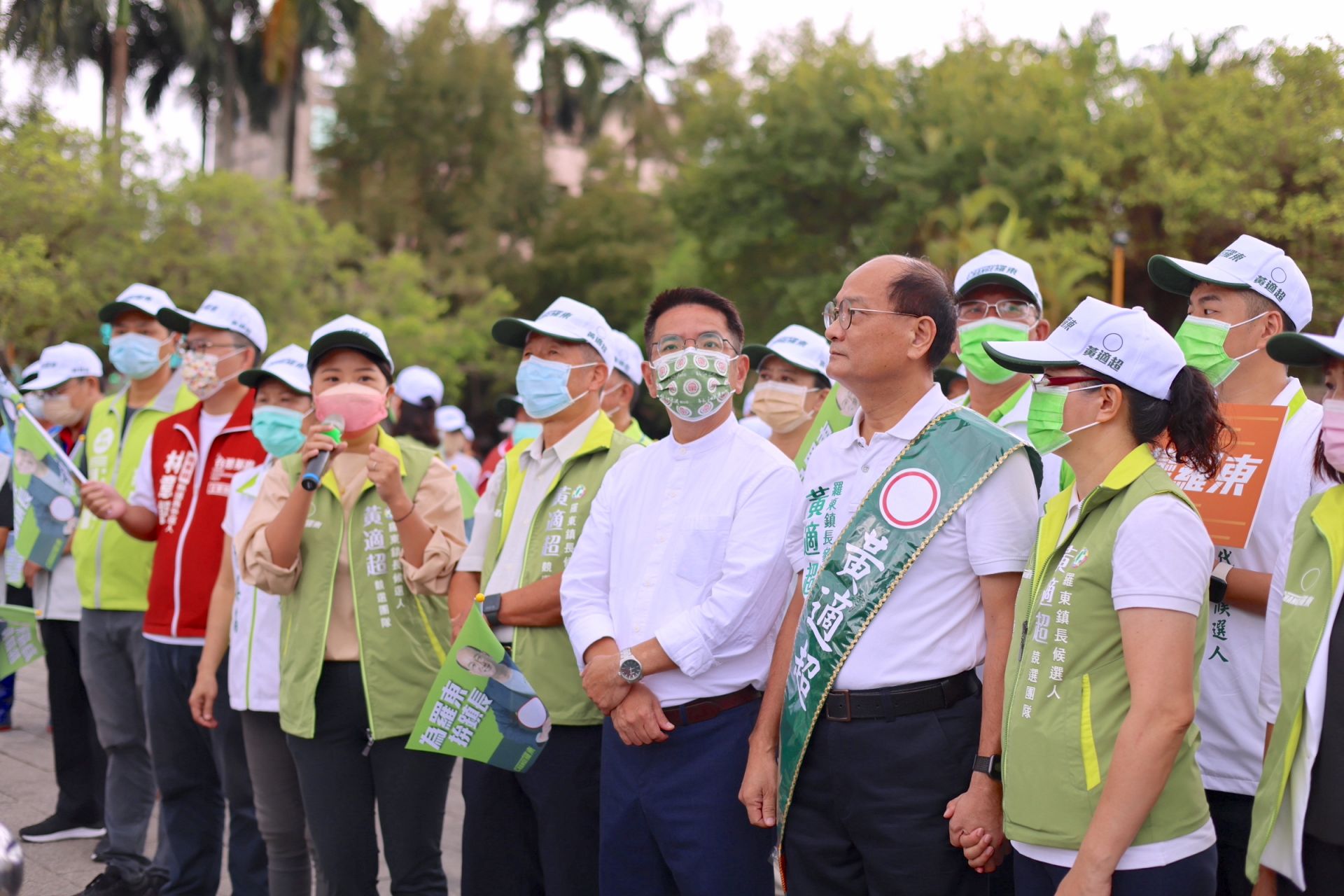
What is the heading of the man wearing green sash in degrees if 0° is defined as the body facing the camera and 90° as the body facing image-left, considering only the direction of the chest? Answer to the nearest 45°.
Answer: approximately 45°

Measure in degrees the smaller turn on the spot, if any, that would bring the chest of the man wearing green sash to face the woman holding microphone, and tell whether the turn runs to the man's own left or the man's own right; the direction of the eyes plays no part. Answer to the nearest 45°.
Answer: approximately 90° to the man's own right

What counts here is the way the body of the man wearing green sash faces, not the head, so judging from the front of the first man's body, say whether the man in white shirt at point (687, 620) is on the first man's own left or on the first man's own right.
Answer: on the first man's own right

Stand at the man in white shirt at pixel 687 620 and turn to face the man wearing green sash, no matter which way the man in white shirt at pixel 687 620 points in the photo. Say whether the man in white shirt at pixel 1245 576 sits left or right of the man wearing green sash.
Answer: left

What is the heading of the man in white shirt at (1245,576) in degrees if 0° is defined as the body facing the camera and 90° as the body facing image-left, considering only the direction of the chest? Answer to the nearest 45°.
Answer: approximately 45°
